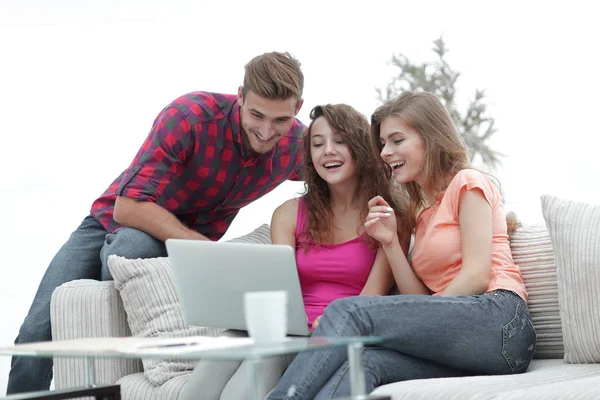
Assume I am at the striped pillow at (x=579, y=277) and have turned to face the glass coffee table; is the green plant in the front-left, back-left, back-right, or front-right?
back-right

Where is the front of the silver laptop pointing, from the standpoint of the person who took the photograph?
facing away from the viewer and to the right of the viewer

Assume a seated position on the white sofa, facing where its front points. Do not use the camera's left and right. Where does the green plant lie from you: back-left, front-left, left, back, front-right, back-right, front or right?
back

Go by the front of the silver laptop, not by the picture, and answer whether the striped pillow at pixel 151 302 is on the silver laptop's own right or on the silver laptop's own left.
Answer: on the silver laptop's own left

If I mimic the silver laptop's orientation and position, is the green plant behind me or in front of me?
in front

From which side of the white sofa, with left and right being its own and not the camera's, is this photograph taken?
front

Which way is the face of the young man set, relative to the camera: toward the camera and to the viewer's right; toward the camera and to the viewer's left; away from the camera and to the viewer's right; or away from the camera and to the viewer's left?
toward the camera and to the viewer's right

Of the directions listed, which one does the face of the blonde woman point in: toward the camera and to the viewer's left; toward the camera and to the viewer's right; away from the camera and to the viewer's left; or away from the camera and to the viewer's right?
toward the camera and to the viewer's left

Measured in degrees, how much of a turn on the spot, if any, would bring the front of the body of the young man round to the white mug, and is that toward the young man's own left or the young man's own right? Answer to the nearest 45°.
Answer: approximately 45° to the young man's own right

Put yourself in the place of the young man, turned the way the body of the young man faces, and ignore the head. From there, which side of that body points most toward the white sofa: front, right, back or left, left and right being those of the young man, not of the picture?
front

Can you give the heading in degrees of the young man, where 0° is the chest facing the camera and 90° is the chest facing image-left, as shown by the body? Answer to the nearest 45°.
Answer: approximately 315°

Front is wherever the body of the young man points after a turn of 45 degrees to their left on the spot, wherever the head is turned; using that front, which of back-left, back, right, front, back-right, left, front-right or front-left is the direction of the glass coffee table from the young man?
right

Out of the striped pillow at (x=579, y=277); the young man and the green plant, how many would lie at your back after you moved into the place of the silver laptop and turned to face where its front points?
0

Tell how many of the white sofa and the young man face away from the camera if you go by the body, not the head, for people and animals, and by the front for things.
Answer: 0
